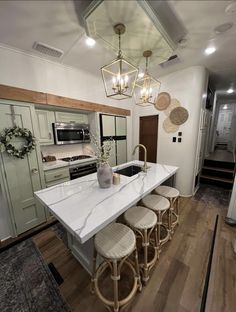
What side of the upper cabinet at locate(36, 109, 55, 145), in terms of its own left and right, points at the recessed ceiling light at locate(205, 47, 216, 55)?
front

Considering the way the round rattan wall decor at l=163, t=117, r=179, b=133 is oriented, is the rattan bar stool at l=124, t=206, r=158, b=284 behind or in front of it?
in front

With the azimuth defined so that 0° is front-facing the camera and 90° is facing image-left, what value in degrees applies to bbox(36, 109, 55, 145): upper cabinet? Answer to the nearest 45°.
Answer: approximately 315°

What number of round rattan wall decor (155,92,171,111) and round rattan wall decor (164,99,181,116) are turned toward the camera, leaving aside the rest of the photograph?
2

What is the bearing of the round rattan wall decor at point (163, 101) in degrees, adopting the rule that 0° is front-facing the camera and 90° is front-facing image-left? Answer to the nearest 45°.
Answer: approximately 0°

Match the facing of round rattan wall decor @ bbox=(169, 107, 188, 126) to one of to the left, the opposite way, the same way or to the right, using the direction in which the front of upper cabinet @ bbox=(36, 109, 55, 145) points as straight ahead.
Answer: to the right

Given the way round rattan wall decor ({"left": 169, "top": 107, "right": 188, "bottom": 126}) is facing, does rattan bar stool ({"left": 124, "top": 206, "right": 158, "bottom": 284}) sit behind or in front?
in front

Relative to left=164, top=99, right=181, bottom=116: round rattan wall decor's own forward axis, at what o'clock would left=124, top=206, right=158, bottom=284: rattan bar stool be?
The rattan bar stool is roughly at 12 o'clock from the round rattan wall decor.
